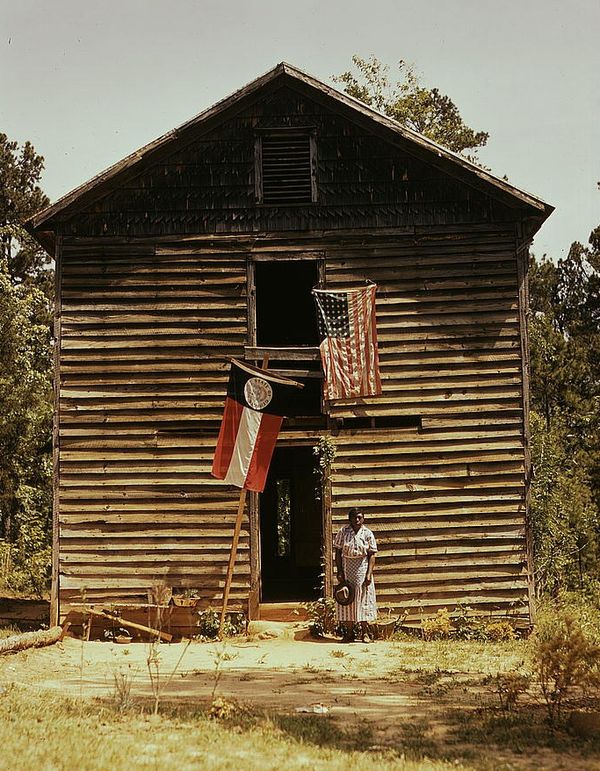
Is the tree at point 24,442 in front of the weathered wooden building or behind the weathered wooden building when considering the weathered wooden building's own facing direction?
behind

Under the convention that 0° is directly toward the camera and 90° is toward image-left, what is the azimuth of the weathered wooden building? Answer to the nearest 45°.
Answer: approximately 0°

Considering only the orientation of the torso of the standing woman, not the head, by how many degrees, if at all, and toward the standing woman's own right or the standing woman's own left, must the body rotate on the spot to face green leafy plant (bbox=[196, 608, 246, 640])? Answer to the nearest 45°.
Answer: approximately 90° to the standing woman's own right

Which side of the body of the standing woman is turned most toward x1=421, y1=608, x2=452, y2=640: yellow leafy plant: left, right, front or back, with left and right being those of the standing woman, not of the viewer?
left

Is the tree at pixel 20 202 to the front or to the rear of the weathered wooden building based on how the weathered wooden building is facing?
to the rear

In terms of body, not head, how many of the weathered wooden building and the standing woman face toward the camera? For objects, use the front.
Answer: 2
